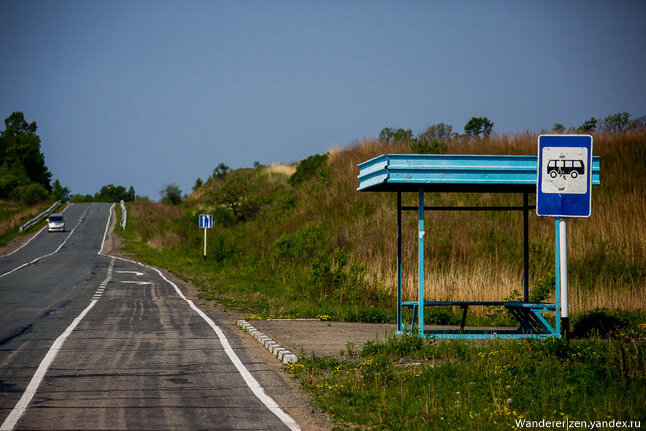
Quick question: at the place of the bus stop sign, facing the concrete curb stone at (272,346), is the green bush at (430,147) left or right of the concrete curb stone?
right

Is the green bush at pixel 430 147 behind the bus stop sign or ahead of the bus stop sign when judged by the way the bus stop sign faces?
behind

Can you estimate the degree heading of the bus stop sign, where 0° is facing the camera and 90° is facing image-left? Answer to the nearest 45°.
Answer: approximately 0°

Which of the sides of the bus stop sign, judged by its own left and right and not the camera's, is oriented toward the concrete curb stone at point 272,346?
right
